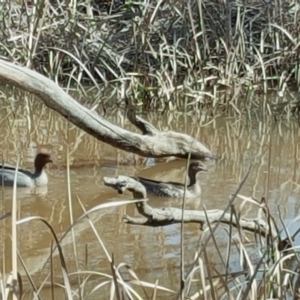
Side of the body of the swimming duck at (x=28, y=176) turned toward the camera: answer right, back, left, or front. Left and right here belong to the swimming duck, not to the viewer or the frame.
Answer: right

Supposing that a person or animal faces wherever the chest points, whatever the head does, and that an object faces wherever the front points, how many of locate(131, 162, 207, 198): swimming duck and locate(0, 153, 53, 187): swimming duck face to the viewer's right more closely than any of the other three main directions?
2

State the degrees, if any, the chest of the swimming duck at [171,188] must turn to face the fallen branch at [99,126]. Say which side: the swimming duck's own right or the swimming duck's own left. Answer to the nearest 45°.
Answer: approximately 135° to the swimming duck's own left

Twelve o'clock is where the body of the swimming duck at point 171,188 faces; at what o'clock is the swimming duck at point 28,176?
the swimming duck at point 28,176 is roughly at 6 o'clock from the swimming duck at point 171,188.

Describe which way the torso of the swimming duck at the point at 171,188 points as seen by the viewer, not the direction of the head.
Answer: to the viewer's right

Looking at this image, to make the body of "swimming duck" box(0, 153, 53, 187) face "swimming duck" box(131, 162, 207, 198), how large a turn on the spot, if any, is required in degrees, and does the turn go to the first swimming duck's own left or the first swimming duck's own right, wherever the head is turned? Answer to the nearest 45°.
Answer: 0° — it already faces it
